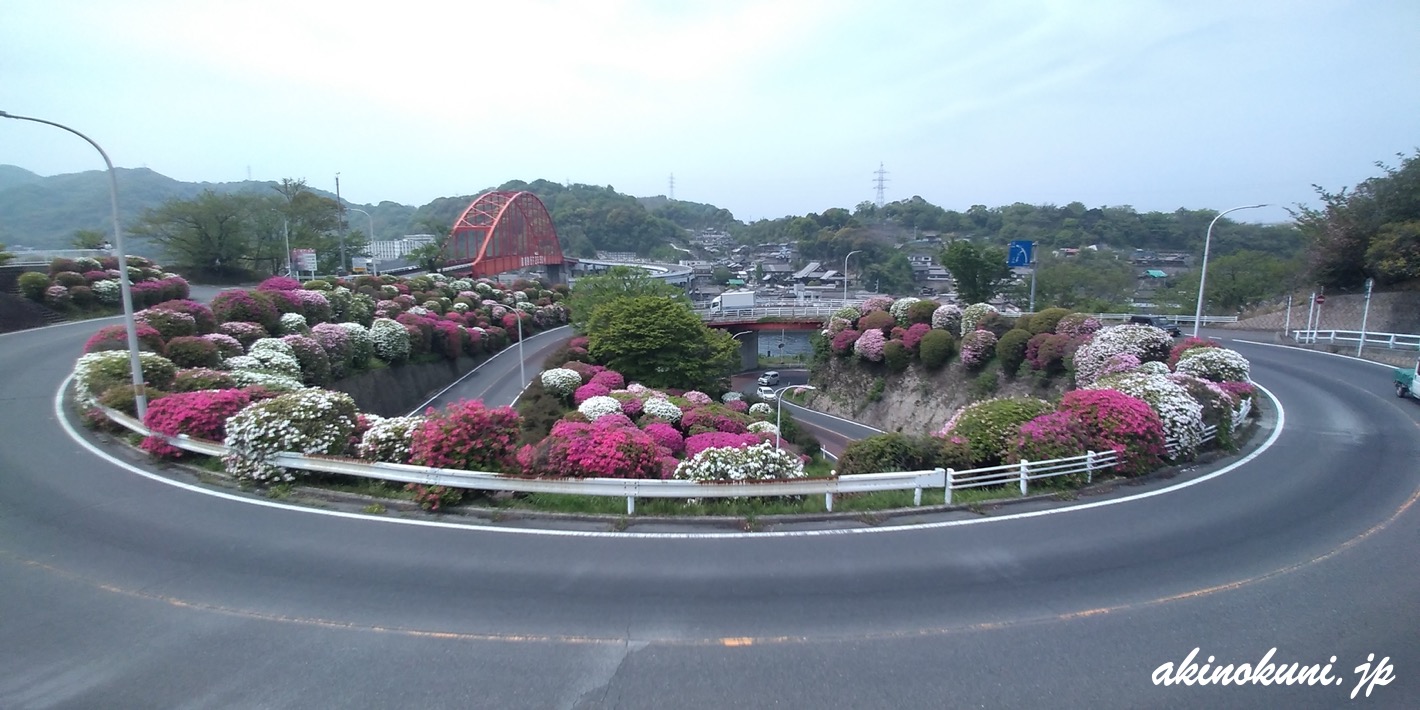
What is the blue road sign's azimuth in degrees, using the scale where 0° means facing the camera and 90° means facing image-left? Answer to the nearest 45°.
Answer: approximately 0°

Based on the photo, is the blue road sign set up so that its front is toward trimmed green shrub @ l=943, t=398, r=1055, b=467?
yes

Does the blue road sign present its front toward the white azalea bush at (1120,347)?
yes

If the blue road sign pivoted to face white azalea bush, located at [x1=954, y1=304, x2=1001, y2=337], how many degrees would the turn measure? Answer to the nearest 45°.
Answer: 0° — it already faces it

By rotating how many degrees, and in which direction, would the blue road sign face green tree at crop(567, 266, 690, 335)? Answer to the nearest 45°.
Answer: approximately 90° to its right

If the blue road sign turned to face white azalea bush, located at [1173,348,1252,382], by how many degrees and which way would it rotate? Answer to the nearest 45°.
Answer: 0° — it already faces it

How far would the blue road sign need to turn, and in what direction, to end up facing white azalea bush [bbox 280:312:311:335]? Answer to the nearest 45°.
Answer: approximately 45° to its right

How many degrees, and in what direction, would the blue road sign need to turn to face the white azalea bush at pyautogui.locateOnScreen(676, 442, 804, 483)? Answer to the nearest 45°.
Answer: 0° — it already faces it

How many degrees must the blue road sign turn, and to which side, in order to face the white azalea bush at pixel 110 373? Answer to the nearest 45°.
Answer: approximately 45° to its right
